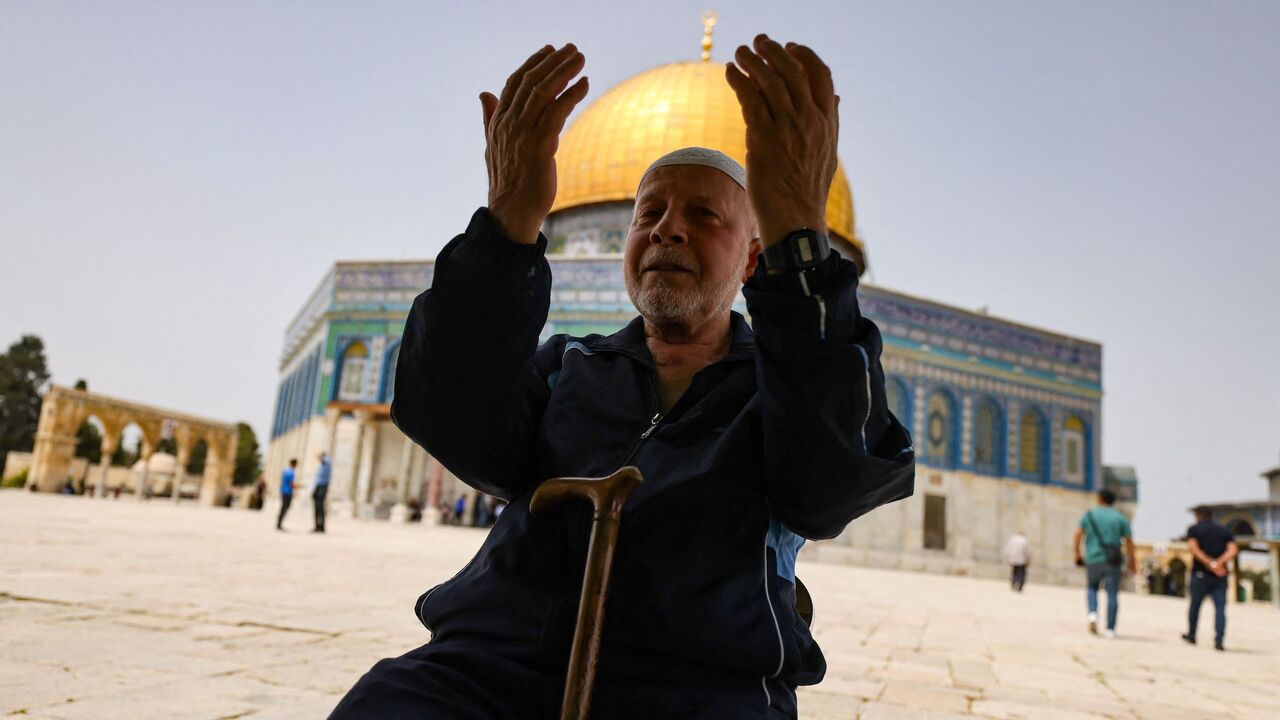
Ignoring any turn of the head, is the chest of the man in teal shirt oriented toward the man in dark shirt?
no

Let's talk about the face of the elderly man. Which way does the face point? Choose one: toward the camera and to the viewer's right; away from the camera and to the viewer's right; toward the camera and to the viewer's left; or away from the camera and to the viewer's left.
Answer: toward the camera and to the viewer's left

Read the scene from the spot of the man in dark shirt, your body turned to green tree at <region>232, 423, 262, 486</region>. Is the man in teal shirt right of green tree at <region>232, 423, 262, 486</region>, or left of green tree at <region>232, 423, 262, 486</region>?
left
